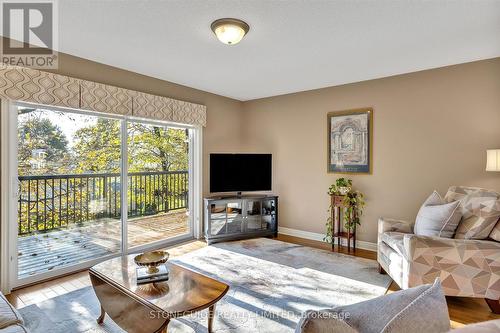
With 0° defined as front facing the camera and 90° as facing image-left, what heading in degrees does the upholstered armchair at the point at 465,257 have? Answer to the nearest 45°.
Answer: approximately 90°

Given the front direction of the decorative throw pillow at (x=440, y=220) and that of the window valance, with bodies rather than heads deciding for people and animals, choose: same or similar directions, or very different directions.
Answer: very different directions

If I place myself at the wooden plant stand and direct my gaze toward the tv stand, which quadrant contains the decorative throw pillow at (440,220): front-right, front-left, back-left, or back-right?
back-left

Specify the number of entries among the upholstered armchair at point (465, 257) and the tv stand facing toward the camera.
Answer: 1

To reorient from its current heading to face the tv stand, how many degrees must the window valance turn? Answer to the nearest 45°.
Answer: approximately 45° to its left

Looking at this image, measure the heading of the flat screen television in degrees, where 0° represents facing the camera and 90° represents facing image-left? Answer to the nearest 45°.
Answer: approximately 0°

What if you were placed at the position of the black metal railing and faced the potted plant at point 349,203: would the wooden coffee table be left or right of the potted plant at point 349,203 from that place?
right

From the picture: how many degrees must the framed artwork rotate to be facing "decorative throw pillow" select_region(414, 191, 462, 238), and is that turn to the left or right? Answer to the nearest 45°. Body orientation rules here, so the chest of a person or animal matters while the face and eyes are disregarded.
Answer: approximately 90° to its left

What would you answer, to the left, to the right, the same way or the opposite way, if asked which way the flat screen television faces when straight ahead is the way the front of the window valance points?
to the right

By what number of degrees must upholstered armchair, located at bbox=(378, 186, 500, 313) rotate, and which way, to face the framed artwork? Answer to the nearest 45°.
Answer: approximately 45° to its right

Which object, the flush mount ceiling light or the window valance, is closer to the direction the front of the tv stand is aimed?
the flush mount ceiling light
